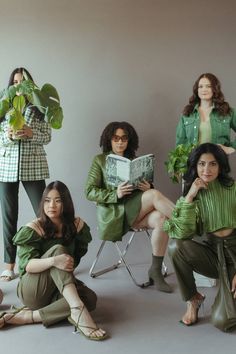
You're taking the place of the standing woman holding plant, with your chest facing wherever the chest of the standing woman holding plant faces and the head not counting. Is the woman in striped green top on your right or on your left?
on your left

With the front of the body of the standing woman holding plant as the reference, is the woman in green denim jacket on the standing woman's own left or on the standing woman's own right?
on the standing woman's own left

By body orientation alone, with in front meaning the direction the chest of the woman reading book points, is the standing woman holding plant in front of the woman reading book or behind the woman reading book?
behind

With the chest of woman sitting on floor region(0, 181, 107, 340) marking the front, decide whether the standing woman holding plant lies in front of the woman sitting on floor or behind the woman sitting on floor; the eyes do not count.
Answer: behind

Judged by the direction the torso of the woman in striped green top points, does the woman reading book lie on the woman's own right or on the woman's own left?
on the woman's own right

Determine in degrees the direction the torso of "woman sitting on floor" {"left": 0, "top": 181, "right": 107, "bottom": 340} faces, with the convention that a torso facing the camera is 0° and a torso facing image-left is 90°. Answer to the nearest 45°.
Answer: approximately 0°

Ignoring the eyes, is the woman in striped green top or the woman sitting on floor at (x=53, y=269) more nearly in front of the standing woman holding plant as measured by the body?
the woman sitting on floor
